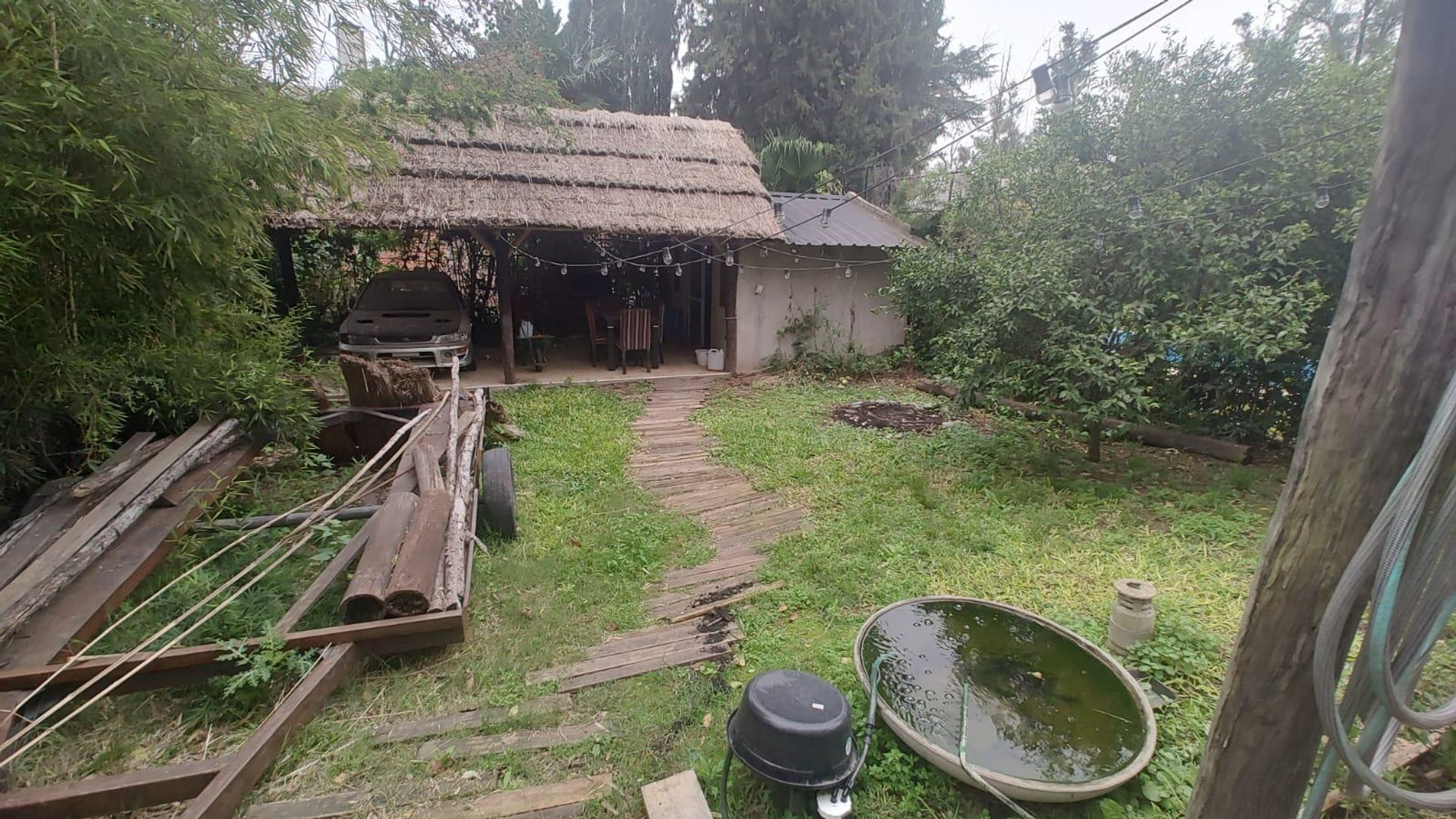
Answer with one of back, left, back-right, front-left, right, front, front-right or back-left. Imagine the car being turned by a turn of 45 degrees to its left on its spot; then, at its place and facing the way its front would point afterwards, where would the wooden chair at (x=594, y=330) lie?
front-left

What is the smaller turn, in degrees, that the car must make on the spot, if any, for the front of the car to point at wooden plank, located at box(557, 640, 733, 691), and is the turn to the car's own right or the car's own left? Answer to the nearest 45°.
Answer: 0° — it already faces it

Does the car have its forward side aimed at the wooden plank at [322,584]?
yes

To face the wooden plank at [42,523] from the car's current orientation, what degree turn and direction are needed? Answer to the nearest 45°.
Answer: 0° — it already faces it

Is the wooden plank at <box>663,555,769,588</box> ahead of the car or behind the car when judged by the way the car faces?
ahead

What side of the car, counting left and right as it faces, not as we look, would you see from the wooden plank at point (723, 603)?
front

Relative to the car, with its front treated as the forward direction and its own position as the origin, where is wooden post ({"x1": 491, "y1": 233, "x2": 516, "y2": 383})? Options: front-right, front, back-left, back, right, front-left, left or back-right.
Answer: left

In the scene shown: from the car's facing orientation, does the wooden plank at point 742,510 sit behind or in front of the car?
in front

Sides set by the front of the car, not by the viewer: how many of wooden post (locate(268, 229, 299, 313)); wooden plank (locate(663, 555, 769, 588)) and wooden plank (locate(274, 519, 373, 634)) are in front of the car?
2

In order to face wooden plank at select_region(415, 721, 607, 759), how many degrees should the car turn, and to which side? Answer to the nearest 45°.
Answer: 0° — it already faces it

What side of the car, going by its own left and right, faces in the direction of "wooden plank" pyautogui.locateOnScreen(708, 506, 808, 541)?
front

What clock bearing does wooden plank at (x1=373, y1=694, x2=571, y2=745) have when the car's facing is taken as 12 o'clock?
The wooden plank is roughly at 12 o'clock from the car.

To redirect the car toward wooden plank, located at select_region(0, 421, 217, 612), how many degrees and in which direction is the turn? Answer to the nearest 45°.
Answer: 0° — it already faces it

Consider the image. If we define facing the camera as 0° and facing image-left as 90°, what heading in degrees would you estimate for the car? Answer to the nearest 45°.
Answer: approximately 0°

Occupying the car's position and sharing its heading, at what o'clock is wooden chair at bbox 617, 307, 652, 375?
The wooden chair is roughly at 9 o'clock from the car.

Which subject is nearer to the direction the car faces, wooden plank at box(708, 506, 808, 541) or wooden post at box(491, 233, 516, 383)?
the wooden plank
